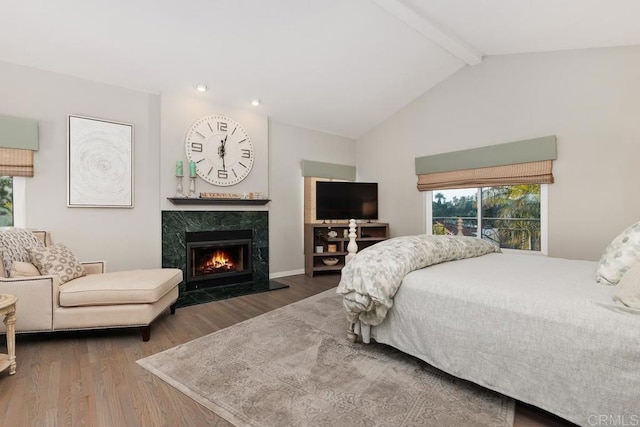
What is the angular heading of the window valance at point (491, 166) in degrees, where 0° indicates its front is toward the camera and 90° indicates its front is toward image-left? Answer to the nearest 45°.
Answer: approximately 45°

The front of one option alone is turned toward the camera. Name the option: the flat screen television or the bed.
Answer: the flat screen television

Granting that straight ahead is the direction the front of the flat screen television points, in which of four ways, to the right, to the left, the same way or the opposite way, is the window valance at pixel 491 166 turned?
to the right

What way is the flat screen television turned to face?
toward the camera

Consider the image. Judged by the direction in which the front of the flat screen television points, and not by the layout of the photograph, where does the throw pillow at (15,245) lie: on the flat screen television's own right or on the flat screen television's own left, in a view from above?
on the flat screen television's own right

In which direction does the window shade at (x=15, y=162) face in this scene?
toward the camera

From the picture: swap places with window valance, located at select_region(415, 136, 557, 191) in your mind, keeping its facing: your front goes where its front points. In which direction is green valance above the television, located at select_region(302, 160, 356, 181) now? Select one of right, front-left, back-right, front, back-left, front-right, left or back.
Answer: front-right

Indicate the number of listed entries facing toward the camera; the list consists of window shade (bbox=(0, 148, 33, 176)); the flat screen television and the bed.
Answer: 2

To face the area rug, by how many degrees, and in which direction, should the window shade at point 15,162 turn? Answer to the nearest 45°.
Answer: approximately 45° to its left

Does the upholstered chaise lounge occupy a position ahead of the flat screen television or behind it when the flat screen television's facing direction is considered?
ahead

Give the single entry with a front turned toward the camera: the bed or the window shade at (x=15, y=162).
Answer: the window shade

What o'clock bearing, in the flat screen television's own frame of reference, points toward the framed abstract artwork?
The framed abstract artwork is roughly at 2 o'clock from the flat screen television.

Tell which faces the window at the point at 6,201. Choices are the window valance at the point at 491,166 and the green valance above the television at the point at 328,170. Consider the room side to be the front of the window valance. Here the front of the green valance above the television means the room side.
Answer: the window valance

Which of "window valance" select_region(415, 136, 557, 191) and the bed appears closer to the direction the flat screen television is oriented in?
the bed
